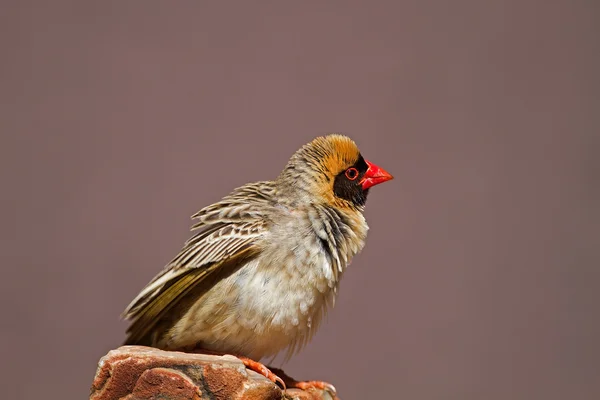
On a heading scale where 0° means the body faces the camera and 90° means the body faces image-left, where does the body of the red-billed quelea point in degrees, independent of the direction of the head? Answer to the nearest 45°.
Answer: approximately 270°
